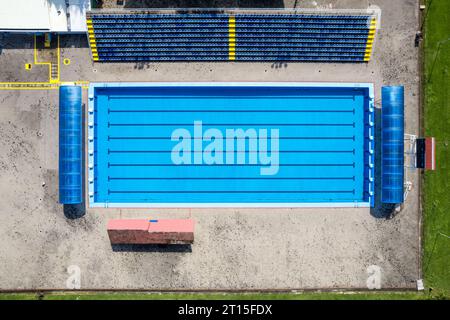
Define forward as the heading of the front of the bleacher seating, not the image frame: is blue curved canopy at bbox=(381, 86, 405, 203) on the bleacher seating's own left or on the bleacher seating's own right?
on the bleacher seating's own left

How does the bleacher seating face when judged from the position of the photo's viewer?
facing the viewer

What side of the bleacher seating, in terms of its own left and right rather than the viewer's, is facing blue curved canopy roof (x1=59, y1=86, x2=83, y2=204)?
right
